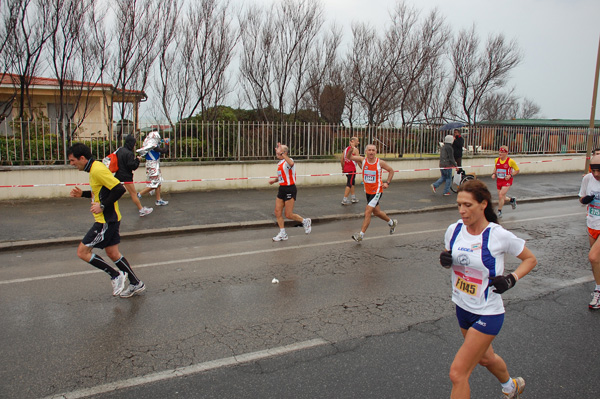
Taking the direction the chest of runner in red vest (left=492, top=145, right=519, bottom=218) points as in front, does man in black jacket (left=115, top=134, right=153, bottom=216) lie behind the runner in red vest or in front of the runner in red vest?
in front

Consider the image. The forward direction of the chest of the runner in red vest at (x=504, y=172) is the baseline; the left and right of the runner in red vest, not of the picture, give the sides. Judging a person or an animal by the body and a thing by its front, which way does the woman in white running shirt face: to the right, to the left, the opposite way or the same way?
the same way

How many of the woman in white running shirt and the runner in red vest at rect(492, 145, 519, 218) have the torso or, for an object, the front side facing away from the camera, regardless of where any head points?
0

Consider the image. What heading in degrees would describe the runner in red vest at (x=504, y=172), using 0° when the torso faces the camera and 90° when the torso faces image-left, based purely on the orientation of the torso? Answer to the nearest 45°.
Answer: approximately 45°

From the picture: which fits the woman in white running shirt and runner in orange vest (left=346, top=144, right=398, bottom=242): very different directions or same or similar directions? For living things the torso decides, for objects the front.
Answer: same or similar directions

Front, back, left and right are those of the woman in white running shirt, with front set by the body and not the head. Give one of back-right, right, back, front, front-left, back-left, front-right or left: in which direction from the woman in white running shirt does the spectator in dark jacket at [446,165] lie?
back-right

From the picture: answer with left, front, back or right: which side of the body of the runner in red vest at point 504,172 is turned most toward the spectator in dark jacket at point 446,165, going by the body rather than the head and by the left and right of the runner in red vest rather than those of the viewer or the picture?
right

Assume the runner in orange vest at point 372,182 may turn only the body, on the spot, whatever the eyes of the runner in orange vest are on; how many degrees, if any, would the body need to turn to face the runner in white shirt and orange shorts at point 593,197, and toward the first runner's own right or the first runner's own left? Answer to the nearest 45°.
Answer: approximately 90° to the first runner's own left

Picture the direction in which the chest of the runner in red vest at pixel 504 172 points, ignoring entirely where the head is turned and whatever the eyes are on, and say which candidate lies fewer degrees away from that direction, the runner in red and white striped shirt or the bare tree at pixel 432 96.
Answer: the runner in red and white striped shirt

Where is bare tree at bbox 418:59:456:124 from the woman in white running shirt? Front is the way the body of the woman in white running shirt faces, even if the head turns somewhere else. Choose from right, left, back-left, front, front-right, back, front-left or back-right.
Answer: back-right

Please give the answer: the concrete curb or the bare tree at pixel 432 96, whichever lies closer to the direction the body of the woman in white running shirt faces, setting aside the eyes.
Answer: the concrete curb

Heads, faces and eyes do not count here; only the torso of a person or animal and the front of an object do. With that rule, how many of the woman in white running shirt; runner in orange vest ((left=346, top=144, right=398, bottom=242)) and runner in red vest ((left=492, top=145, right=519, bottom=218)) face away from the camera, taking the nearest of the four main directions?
0

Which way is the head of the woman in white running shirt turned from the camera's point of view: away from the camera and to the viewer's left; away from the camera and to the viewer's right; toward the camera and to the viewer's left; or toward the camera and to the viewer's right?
toward the camera and to the viewer's left

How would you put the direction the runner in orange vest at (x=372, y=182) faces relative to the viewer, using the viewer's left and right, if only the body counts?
facing the viewer and to the left of the viewer

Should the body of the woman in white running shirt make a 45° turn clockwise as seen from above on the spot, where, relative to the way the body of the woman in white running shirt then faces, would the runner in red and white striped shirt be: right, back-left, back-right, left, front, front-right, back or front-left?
front-right
